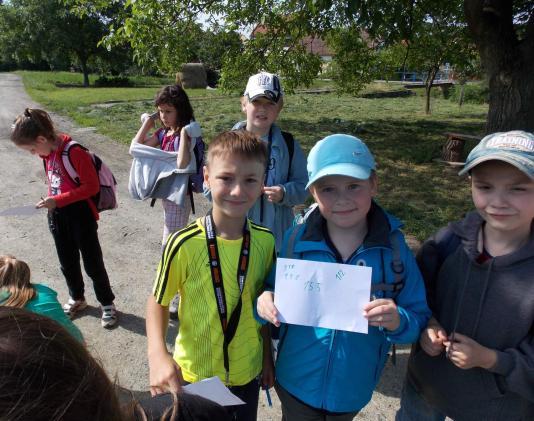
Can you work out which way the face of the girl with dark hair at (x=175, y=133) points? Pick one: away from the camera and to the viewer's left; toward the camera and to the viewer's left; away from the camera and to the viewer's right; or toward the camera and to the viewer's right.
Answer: toward the camera and to the viewer's left

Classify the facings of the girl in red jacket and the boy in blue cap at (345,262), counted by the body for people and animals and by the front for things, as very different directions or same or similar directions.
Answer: same or similar directions

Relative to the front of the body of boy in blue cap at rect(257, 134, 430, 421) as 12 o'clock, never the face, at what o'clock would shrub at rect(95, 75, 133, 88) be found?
The shrub is roughly at 5 o'clock from the boy in blue cap.

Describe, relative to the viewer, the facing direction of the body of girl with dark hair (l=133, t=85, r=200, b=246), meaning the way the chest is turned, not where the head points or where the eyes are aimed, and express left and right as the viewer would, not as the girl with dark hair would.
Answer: facing the viewer and to the left of the viewer

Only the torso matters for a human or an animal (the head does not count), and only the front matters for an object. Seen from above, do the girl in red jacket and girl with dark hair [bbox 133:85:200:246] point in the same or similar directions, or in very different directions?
same or similar directions

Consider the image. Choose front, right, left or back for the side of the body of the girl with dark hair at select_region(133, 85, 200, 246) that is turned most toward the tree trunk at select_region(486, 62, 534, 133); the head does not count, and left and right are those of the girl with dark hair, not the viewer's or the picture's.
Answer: back

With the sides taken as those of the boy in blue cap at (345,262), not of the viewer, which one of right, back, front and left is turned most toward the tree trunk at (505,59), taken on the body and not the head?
back

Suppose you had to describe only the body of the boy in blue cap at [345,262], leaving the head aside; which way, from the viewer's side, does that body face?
toward the camera

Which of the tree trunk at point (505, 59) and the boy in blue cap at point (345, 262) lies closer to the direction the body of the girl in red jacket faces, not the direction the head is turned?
the boy in blue cap

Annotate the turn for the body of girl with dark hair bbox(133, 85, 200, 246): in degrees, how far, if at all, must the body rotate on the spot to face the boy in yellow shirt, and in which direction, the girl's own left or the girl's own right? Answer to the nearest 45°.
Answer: approximately 45° to the girl's own left

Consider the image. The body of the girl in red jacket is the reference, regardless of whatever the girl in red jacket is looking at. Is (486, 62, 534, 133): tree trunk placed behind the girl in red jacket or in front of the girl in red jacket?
behind

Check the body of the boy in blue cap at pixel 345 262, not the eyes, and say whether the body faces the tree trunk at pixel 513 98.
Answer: no

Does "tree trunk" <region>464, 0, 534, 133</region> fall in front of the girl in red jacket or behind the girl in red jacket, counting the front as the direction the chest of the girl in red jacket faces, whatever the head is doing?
behind
